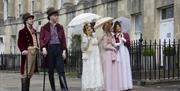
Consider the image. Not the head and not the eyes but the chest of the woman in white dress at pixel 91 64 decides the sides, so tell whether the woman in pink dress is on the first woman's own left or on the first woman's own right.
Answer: on the first woman's own left

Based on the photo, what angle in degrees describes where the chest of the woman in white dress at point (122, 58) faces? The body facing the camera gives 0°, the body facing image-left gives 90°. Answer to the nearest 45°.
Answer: approximately 45°

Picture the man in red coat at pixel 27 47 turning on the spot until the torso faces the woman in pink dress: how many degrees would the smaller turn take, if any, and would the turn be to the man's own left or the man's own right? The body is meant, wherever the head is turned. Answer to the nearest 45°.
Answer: approximately 45° to the man's own left

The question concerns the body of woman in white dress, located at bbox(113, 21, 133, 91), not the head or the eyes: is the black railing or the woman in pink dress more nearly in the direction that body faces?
the woman in pink dress
